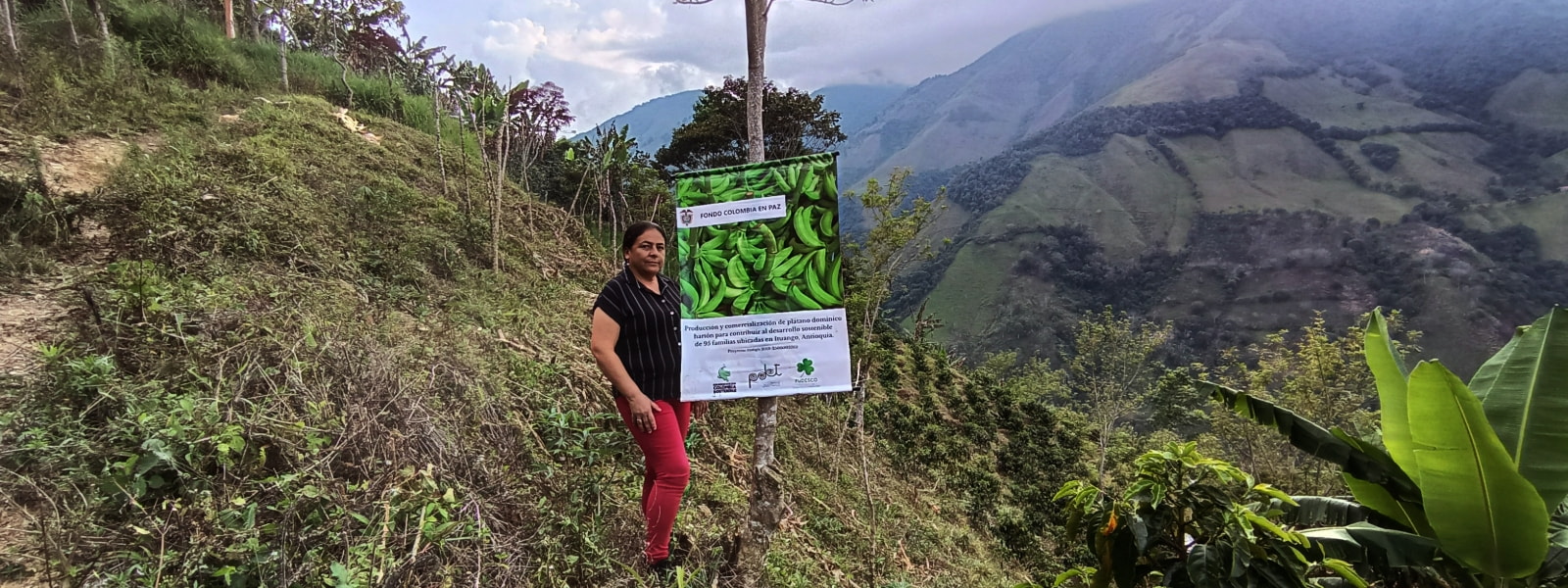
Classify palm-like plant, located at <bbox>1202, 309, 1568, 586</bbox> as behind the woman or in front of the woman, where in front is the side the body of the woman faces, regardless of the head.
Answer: in front

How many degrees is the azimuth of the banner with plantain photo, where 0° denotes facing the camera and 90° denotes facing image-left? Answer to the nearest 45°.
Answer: approximately 0°

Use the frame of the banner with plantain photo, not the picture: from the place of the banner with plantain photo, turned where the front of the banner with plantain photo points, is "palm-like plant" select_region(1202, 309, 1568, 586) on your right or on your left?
on your left

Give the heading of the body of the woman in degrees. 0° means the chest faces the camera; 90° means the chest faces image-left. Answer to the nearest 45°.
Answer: approximately 315°
